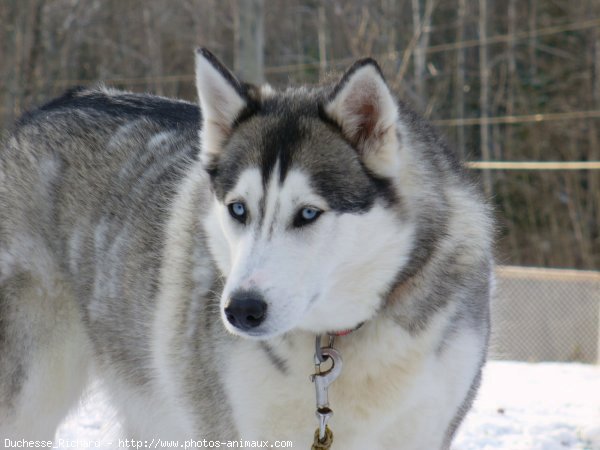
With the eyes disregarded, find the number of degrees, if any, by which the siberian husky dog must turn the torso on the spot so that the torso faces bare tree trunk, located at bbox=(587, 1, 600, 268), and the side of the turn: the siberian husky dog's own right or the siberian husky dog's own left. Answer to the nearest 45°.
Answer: approximately 90° to the siberian husky dog's own left

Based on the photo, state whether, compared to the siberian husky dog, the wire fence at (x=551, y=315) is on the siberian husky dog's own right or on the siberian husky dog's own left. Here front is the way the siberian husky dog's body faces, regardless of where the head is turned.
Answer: on the siberian husky dog's own left

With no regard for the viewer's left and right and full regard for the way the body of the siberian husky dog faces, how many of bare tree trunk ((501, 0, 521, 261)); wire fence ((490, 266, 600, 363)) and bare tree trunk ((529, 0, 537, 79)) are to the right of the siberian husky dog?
0

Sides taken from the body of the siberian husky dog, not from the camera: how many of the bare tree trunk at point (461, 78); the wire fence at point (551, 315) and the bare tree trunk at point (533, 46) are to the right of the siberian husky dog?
0

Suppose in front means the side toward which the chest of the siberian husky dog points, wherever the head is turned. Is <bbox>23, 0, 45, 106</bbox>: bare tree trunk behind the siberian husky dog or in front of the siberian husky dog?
behind

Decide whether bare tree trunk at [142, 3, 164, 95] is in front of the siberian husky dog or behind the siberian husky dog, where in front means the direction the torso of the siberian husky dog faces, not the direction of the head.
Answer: behind

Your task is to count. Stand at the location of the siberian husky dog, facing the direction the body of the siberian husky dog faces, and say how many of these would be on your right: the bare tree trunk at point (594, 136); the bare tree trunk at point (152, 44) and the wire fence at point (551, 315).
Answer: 0

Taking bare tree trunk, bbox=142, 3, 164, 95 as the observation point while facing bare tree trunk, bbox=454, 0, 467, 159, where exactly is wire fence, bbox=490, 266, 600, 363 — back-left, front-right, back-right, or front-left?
front-right

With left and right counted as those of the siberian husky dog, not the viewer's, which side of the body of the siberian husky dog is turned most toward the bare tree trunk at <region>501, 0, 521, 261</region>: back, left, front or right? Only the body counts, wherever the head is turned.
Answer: left

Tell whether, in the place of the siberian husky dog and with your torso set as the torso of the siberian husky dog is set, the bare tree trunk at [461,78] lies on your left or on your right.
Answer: on your left

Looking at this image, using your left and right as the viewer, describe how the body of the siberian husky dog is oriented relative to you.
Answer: facing the viewer and to the right of the viewer

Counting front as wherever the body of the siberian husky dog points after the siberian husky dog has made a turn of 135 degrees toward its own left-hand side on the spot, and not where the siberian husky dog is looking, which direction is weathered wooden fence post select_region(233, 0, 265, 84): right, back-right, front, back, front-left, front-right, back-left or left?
front
